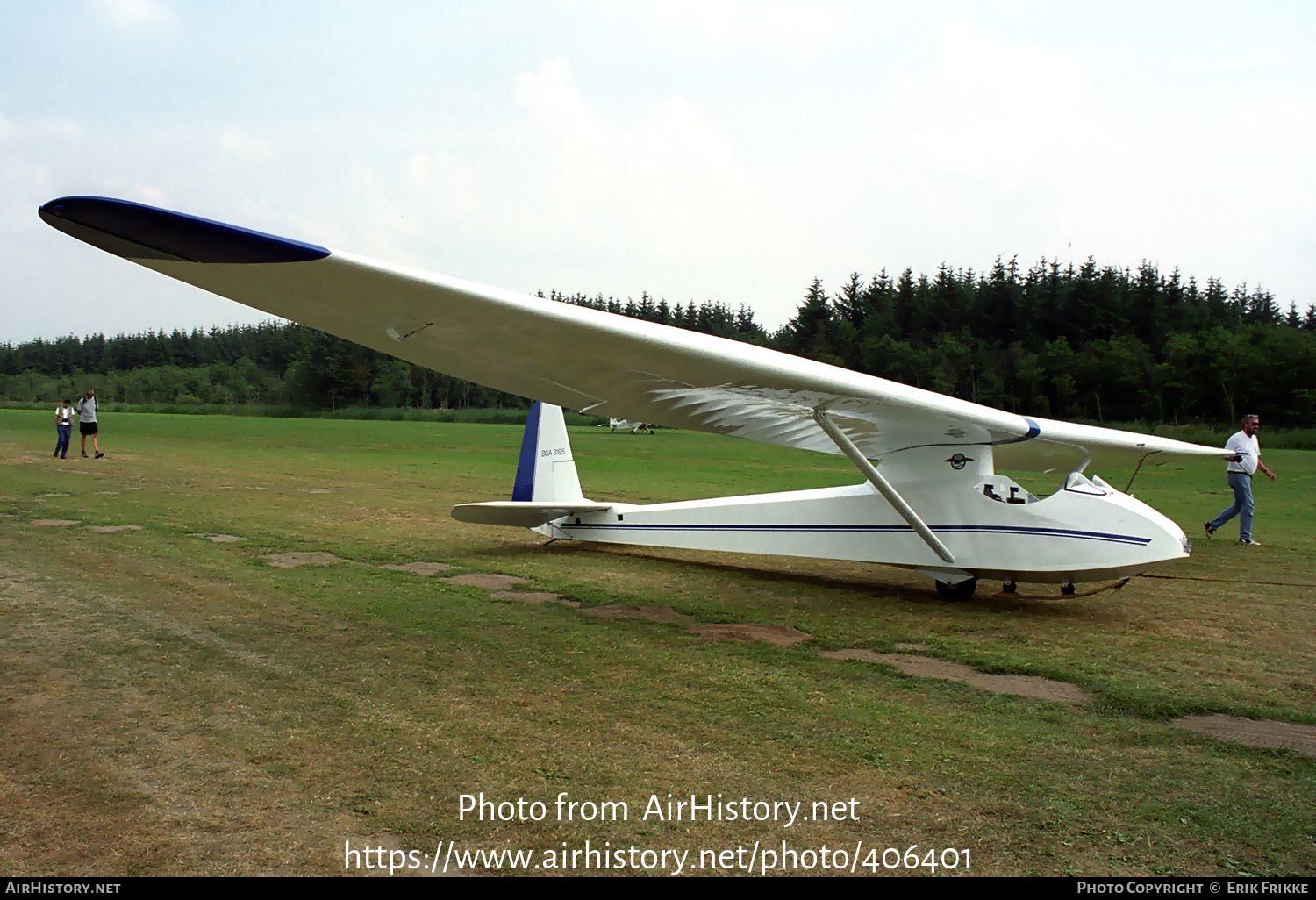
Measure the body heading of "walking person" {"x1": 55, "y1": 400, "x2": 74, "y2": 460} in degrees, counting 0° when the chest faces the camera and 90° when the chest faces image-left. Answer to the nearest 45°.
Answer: approximately 0°

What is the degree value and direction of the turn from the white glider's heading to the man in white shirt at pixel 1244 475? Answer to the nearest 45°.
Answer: approximately 90° to its left

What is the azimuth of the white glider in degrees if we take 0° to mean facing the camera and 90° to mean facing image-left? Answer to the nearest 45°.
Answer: approximately 315°

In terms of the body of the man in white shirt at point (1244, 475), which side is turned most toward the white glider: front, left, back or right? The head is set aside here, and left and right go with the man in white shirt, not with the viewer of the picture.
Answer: right

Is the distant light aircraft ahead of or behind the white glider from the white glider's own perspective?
behind
